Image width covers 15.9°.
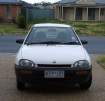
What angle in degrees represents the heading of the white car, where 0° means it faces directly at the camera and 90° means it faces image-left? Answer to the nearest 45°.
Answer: approximately 0°
